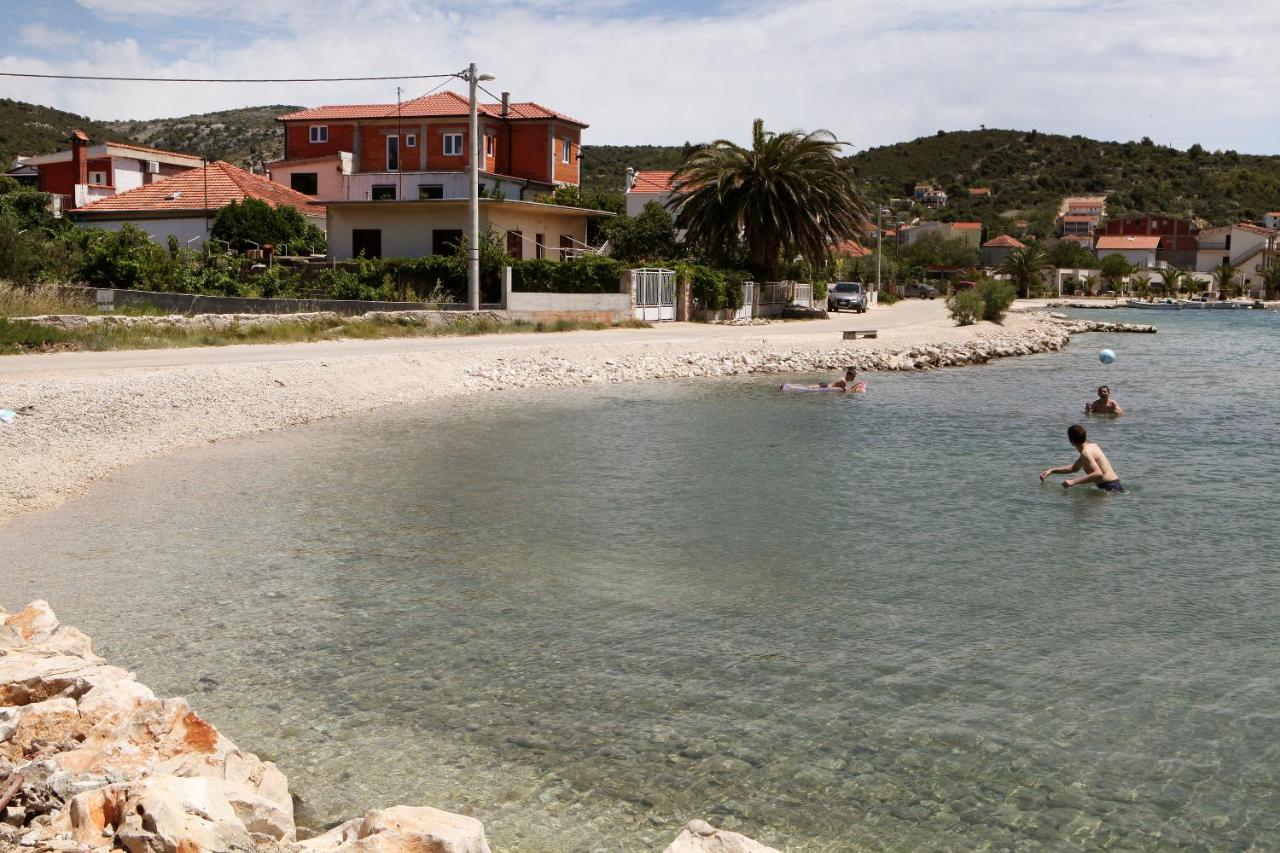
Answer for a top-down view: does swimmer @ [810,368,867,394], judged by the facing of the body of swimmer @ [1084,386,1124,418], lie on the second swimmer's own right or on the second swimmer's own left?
on the second swimmer's own right

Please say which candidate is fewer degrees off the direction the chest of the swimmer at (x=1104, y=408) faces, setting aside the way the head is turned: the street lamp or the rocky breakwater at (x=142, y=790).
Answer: the rocky breakwater

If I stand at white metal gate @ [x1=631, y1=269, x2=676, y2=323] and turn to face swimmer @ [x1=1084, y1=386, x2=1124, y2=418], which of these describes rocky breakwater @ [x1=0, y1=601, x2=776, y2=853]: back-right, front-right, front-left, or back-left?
front-right

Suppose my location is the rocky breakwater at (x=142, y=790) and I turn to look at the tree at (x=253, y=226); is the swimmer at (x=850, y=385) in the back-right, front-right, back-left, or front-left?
front-right

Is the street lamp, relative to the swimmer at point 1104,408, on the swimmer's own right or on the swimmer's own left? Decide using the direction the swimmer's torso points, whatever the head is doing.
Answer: on the swimmer's own right

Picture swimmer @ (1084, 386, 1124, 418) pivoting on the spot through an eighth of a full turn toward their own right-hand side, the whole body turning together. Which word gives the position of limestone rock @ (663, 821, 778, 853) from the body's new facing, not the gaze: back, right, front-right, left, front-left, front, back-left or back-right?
front-left

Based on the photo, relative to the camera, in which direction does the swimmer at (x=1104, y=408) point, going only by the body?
toward the camera

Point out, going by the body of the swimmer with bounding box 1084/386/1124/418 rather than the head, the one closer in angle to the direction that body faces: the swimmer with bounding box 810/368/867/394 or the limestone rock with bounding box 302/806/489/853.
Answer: the limestone rock

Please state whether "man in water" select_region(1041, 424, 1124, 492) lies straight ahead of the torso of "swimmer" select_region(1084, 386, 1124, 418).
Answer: yes

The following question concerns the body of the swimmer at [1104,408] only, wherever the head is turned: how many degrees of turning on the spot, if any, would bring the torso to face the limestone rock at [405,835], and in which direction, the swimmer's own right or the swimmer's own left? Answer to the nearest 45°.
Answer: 0° — they already face it

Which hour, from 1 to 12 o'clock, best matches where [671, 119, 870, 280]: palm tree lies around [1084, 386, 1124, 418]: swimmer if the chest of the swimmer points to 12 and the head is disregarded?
The palm tree is roughly at 5 o'clock from the swimmer.
